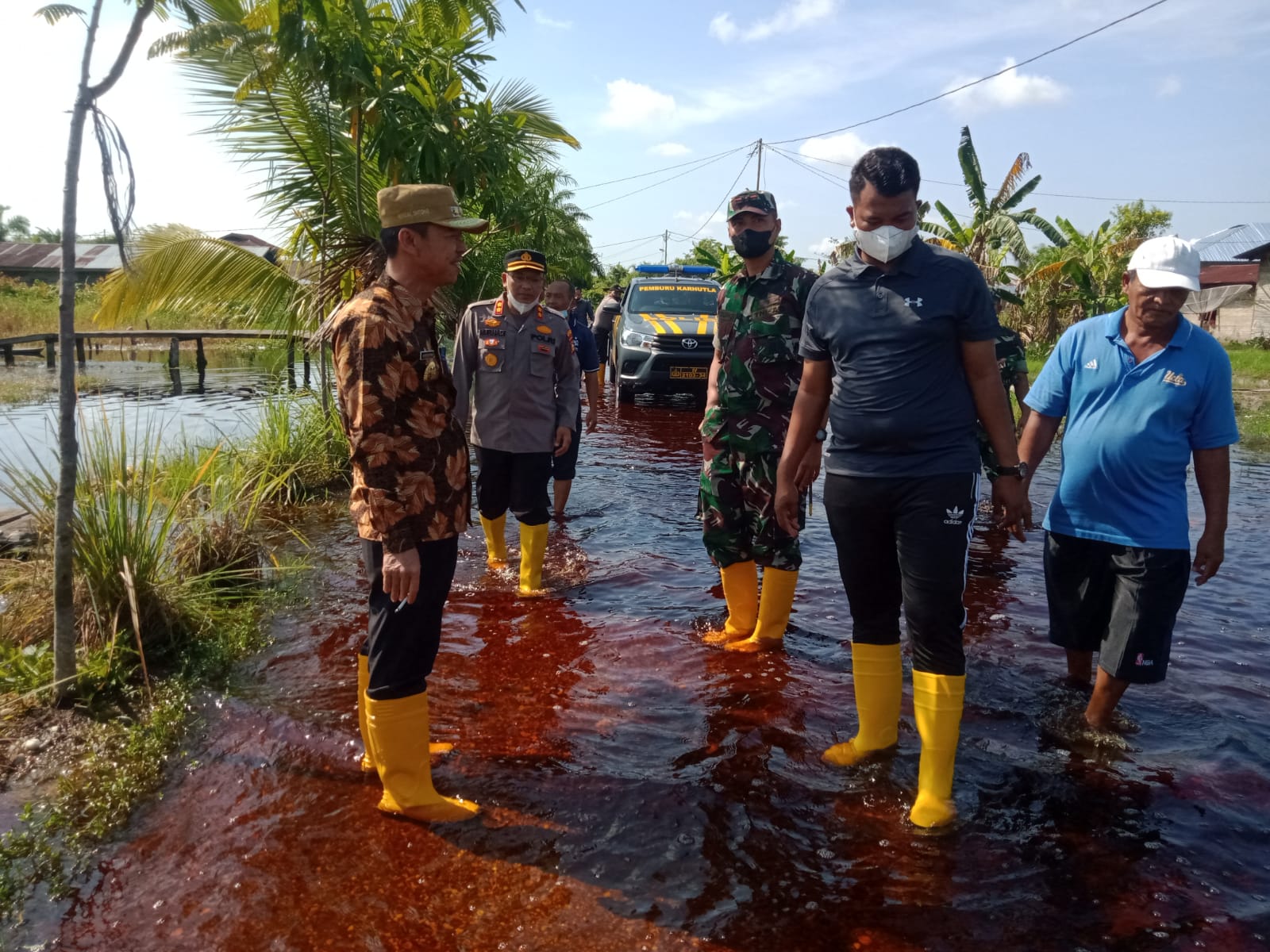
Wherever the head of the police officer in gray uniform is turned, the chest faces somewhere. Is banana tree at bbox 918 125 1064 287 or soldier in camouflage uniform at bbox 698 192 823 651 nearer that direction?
the soldier in camouflage uniform

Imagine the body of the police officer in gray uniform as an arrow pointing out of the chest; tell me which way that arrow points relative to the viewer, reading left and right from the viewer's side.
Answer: facing the viewer

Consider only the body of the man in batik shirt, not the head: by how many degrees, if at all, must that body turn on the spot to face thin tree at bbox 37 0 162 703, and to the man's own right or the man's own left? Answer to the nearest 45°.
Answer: approximately 135° to the man's own left

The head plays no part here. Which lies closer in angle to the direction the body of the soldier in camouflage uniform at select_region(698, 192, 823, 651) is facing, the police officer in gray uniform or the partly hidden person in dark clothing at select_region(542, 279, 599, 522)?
the police officer in gray uniform

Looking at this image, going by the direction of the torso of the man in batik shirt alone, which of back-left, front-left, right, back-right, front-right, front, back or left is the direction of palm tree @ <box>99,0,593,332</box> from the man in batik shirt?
left

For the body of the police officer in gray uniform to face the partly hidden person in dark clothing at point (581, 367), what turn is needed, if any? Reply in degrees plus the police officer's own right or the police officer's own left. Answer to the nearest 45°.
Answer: approximately 180°

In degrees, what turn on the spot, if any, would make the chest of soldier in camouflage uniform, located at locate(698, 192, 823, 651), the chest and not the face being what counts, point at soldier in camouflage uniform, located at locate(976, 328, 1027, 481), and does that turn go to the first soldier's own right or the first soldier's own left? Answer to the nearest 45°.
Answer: approximately 180°

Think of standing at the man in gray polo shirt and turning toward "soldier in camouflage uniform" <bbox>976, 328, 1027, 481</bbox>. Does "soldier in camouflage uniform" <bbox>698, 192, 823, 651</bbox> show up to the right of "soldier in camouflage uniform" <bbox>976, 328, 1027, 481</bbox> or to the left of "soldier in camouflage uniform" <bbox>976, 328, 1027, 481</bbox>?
left

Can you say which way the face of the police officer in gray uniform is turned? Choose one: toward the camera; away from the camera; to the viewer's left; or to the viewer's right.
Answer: toward the camera

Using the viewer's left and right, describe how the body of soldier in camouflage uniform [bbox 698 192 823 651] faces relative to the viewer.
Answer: facing the viewer and to the left of the viewer

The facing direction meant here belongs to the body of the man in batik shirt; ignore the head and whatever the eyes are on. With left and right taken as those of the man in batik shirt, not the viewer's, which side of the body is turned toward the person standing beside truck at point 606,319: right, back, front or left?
left

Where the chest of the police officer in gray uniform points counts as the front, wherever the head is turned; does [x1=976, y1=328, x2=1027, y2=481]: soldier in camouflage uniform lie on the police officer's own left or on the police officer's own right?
on the police officer's own left

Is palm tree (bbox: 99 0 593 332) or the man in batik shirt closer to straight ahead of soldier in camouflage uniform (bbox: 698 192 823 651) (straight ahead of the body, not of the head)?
the man in batik shirt

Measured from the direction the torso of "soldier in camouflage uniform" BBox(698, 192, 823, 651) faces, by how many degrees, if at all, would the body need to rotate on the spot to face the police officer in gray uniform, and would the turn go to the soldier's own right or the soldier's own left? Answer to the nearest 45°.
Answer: approximately 90° to the soldier's own right

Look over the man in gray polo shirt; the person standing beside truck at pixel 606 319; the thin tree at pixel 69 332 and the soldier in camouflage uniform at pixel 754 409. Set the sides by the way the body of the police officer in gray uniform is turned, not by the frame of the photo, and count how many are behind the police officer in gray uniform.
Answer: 1

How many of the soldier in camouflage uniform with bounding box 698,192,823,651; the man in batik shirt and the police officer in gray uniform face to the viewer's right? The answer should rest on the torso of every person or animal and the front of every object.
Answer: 1

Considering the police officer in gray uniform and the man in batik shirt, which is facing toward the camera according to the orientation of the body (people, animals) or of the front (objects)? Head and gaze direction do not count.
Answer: the police officer in gray uniform

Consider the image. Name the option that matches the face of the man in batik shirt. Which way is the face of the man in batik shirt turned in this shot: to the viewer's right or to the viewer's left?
to the viewer's right

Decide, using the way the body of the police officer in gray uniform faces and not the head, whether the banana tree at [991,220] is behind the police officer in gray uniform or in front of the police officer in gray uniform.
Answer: behind

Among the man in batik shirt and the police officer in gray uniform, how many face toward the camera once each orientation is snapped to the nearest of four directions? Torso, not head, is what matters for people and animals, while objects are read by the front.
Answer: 1

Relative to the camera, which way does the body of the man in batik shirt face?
to the viewer's right

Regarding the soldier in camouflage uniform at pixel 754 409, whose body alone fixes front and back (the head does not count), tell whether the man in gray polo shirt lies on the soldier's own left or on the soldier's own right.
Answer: on the soldier's own left
